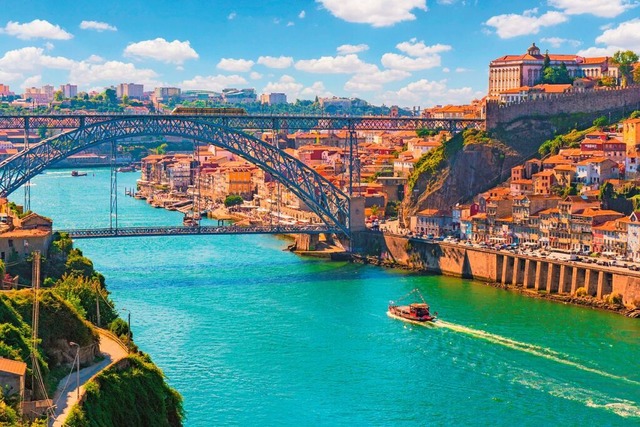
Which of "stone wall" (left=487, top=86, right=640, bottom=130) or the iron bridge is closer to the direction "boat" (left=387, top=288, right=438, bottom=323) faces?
the iron bridge

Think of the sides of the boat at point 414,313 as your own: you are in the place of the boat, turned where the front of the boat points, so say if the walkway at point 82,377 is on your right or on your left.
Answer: on your left

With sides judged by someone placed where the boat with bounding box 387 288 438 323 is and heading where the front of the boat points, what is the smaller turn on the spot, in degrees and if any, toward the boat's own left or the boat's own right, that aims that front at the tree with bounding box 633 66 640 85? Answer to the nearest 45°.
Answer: approximately 90° to the boat's own right

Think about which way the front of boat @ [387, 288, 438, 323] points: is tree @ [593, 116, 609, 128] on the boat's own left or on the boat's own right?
on the boat's own right

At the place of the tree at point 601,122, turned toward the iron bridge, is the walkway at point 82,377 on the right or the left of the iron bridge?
left

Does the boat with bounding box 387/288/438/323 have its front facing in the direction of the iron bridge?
yes

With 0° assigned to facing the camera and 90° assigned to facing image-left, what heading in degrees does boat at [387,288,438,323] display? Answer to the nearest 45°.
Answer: approximately 135°
